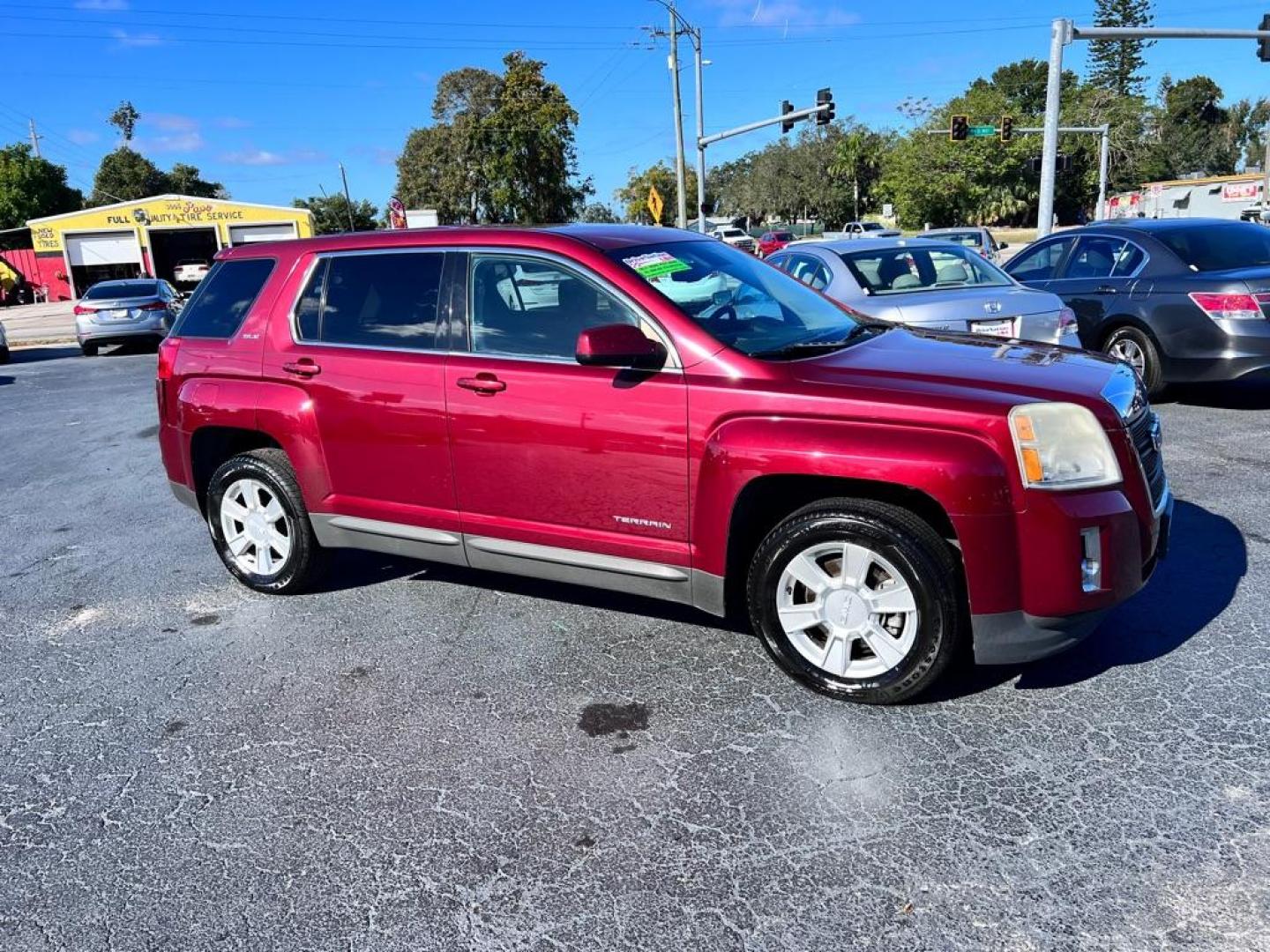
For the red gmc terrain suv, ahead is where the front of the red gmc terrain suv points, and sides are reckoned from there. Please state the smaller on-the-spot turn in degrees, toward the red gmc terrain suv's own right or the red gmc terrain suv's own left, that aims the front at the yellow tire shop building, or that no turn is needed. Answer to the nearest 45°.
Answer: approximately 180°

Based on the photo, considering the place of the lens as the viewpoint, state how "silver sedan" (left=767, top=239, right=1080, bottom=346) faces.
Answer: facing away from the viewer and to the left of the viewer

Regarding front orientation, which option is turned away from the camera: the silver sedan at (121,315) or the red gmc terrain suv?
the silver sedan

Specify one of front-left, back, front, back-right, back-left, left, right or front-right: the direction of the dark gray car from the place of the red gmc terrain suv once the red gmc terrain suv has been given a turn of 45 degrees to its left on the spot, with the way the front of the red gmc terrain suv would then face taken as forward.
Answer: front-left

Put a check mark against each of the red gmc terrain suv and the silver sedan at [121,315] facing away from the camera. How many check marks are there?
1

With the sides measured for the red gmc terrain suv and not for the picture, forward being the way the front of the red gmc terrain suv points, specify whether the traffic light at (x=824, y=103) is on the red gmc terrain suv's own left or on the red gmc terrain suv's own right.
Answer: on the red gmc terrain suv's own left

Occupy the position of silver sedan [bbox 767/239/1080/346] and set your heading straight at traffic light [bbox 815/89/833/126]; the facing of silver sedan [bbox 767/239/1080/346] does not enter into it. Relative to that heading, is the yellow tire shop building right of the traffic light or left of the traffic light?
left

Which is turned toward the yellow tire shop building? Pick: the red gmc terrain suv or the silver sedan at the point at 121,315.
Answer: the silver sedan

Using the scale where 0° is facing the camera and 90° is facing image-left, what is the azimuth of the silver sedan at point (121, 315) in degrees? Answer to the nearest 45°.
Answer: approximately 180°

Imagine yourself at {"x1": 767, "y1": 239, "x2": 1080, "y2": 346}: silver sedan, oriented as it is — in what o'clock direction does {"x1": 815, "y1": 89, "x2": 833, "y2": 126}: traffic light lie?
The traffic light is roughly at 1 o'clock from the silver sedan.

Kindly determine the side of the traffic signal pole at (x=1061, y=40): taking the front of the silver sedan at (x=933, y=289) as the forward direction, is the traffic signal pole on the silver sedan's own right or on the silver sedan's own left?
on the silver sedan's own right

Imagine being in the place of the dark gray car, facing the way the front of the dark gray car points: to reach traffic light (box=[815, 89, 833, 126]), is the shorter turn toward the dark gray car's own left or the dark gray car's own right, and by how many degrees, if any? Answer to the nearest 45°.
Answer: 0° — it already faces it
